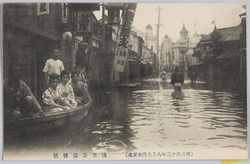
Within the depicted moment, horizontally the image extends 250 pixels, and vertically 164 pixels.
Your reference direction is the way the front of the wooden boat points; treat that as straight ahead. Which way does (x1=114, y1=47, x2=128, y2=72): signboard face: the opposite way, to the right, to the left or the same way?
to the right

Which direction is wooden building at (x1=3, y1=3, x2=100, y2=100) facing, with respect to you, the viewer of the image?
facing the viewer and to the right of the viewer

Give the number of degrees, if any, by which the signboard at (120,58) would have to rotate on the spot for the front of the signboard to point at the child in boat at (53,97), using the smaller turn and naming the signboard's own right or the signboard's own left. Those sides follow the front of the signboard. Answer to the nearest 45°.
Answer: approximately 45° to the signboard's own right

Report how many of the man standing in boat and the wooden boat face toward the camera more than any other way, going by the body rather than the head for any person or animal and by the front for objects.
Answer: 1

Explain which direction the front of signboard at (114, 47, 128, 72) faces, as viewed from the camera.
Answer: facing the viewer

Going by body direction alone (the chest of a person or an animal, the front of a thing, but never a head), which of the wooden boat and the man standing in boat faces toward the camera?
the man standing in boat

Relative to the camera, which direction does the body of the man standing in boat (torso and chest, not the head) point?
toward the camera

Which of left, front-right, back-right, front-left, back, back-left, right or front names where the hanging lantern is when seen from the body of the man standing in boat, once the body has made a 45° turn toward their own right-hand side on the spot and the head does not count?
back-left

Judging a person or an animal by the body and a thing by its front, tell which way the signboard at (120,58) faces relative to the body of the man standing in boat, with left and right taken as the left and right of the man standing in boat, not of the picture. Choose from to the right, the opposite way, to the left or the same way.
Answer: the same way

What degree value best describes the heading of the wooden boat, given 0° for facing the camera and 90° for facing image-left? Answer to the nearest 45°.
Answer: approximately 270°
